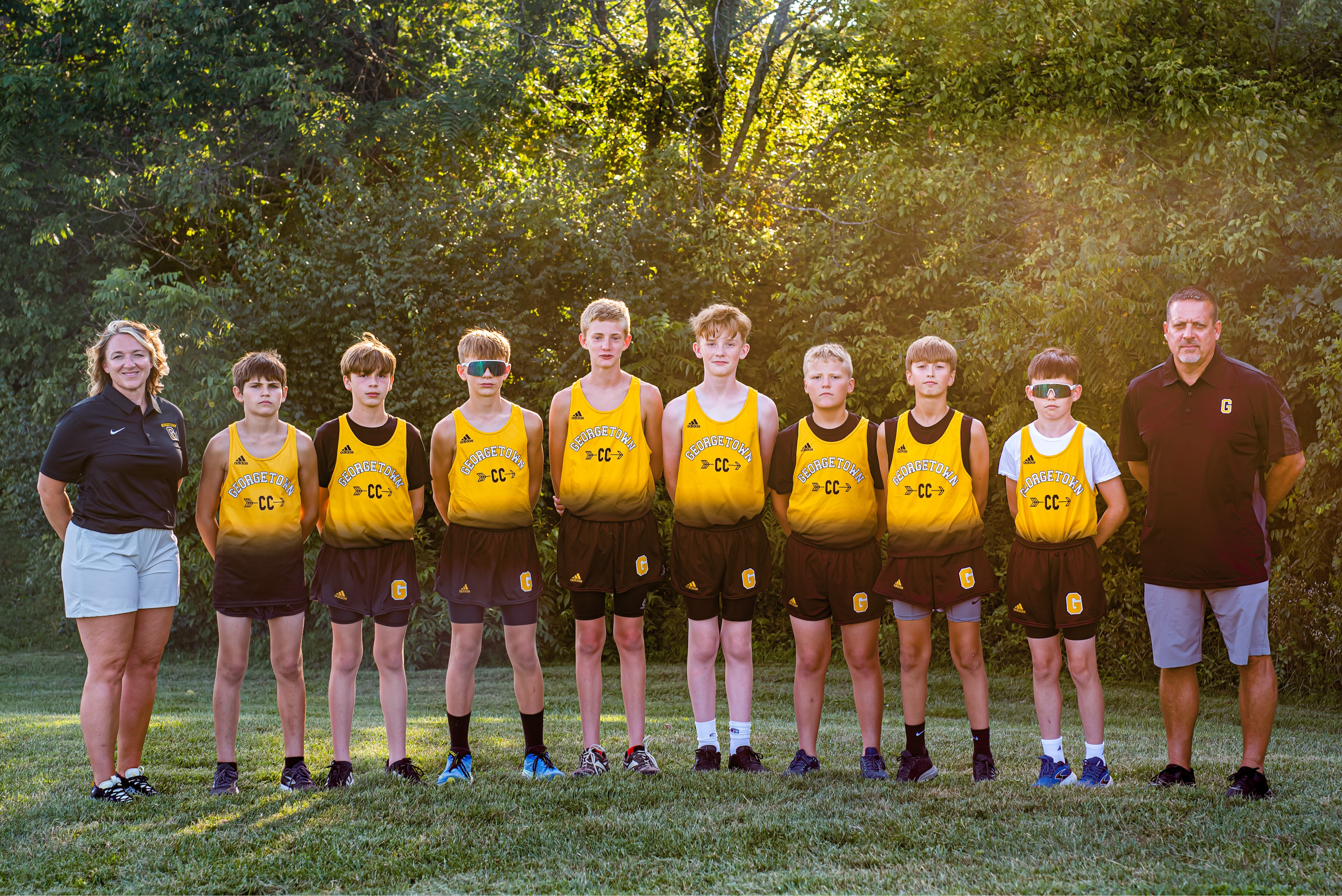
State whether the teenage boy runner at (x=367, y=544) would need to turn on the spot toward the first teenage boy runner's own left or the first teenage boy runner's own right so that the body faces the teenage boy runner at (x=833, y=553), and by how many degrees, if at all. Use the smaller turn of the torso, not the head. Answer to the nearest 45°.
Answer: approximately 90° to the first teenage boy runner's own left

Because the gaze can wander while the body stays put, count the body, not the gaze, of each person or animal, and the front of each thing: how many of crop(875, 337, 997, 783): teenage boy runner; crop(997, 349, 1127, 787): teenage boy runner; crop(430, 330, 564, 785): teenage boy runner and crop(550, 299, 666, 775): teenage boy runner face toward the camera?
4

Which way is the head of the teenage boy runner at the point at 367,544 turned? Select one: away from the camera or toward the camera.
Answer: toward the camera

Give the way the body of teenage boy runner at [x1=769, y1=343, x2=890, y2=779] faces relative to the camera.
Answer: toward the camera

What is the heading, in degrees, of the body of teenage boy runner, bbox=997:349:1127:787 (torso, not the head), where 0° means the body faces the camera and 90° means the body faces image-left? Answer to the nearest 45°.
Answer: approximately 0°

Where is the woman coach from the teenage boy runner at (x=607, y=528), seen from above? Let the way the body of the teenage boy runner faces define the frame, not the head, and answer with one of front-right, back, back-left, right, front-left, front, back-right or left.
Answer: right

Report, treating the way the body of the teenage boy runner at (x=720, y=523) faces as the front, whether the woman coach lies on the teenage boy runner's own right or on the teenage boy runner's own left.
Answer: on the teenage boy runner's own right

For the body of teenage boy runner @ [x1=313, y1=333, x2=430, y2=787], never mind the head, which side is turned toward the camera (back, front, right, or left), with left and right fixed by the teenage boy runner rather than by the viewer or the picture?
front

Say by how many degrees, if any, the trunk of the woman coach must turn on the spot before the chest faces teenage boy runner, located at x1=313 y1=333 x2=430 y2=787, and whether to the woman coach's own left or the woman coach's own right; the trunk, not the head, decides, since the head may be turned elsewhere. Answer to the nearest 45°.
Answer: approximately 45° to the woman coach's own left

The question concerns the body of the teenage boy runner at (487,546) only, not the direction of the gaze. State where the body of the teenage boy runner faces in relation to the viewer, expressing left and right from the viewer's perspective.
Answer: facing the viewer

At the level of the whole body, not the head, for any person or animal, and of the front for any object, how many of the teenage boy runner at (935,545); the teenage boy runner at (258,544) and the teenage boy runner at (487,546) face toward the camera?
3

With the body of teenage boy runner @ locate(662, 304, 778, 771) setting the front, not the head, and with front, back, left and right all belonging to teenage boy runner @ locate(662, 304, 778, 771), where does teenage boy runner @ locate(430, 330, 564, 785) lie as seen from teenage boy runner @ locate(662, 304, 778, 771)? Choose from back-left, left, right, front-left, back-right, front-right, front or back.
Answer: right
